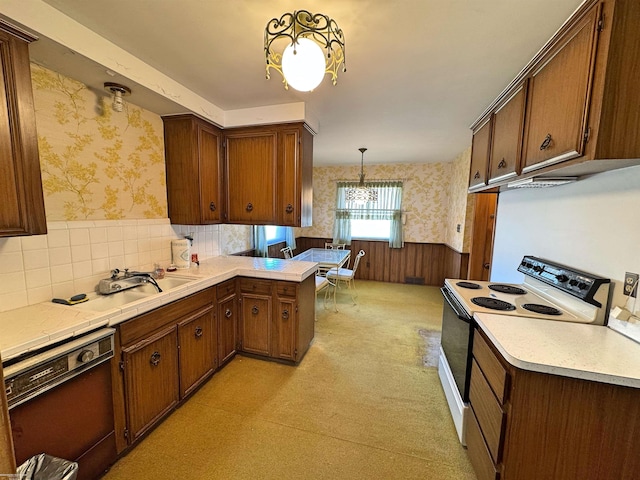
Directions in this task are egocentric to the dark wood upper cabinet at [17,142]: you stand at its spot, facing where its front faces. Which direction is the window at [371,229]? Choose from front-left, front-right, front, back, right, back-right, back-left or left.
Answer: front-left

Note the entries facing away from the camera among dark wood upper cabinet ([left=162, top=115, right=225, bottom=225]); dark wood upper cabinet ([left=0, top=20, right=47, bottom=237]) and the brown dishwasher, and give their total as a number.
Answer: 0

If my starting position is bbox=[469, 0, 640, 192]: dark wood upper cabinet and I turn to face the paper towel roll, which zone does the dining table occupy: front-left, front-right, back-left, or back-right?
front-right

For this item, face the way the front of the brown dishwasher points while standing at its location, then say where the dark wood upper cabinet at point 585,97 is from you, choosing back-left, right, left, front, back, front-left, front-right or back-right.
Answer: front

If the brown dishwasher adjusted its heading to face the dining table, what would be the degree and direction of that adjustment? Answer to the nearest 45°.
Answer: approximately 45° to its left

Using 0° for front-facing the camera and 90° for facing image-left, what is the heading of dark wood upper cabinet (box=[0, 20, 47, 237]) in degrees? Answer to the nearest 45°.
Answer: approximately 315°

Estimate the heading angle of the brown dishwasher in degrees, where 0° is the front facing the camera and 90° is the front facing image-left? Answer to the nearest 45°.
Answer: approximately 315°

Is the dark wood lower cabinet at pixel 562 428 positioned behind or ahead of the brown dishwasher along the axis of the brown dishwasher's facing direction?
ahead

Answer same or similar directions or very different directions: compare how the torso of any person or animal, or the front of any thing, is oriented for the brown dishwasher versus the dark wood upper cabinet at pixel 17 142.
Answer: same or similar directions

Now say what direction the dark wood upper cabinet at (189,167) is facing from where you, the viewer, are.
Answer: facing the viewer and to the right of the viewer

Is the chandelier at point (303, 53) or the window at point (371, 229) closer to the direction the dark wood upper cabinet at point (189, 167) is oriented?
the chandelier

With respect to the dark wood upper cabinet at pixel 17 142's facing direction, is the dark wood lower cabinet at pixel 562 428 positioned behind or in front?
in front

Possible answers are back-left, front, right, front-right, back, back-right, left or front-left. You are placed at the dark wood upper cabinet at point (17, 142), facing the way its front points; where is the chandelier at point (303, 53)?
front

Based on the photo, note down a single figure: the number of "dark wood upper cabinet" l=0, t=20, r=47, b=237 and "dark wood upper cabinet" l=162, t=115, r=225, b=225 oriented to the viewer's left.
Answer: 0
